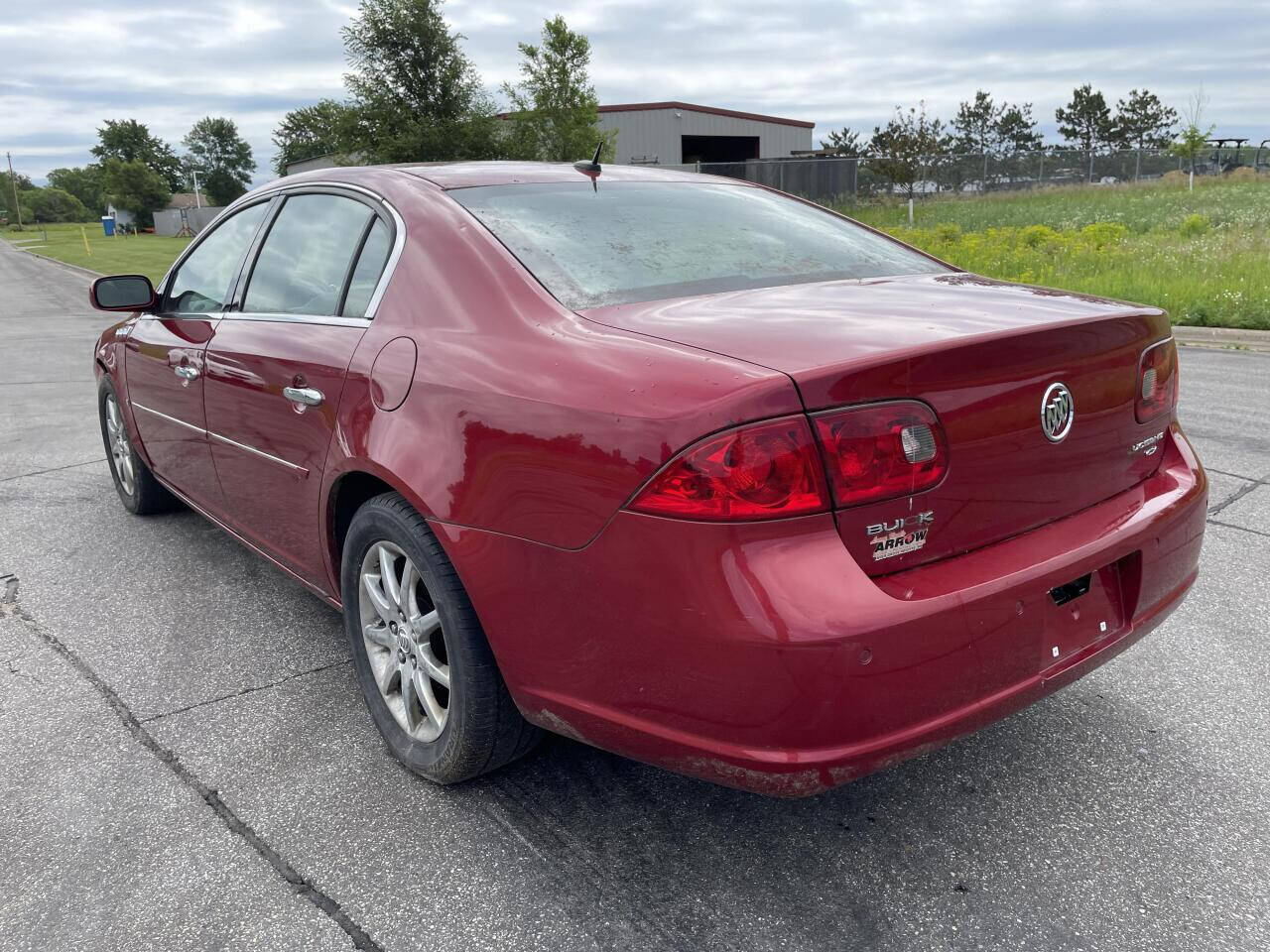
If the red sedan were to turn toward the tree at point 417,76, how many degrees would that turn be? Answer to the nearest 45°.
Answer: approximately 45° to its right

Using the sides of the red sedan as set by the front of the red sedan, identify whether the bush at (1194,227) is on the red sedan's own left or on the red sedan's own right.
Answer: on the red sedan's own right

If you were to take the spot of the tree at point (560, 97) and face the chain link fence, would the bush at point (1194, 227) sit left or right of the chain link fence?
right

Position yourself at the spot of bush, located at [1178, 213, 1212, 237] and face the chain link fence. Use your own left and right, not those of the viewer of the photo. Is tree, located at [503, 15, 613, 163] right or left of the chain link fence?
left

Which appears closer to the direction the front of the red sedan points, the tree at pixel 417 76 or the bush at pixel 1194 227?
the tree

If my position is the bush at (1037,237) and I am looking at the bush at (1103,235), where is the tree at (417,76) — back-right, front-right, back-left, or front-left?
back-left

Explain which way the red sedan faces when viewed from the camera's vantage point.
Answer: facing away from the viewer and to the left of the viewer

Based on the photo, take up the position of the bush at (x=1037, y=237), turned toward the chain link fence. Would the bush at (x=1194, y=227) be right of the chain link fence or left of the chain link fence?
right

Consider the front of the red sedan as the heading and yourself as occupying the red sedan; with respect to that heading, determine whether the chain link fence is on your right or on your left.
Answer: on your right

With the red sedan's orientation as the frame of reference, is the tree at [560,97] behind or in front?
in front

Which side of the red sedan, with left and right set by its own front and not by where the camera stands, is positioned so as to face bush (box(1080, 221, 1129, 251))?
right
